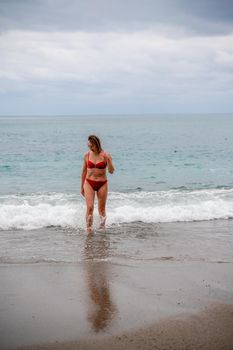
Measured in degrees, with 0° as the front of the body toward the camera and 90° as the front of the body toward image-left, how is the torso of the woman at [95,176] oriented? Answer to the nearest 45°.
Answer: approximately 0°
